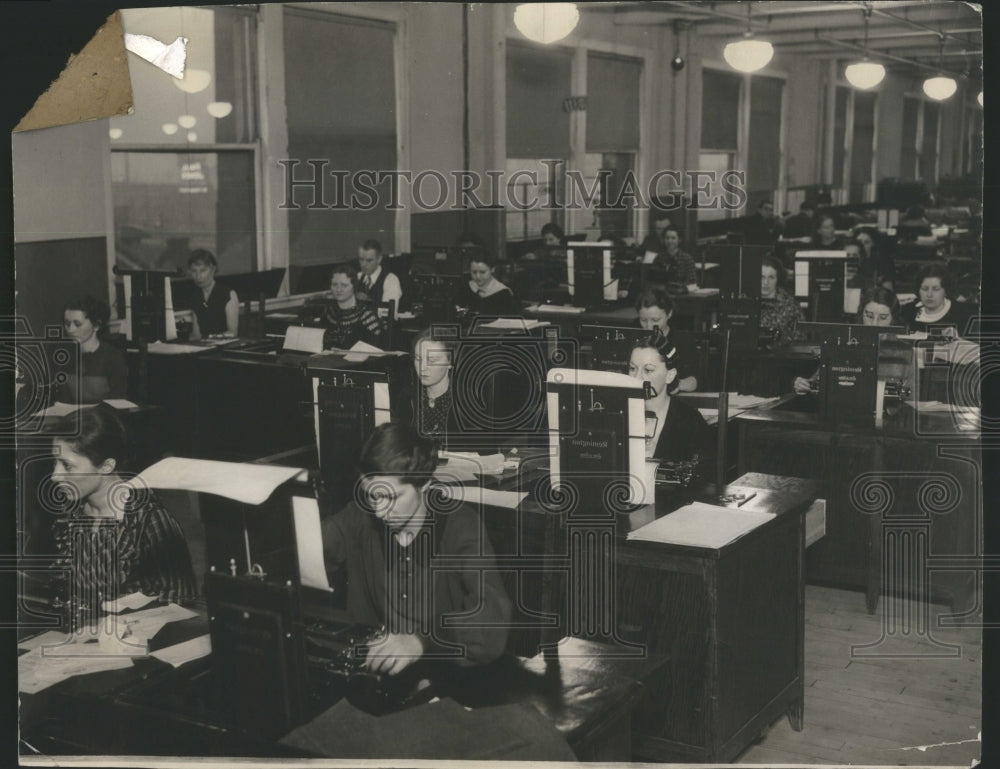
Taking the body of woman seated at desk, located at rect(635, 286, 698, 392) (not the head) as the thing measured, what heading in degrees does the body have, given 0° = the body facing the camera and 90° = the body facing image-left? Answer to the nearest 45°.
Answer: approximately 45°

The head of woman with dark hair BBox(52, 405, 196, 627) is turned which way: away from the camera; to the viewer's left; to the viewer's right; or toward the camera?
to the viewer's left

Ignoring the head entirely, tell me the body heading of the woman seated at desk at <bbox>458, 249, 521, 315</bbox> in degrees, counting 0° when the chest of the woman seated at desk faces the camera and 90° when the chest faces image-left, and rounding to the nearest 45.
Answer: approximately 45°

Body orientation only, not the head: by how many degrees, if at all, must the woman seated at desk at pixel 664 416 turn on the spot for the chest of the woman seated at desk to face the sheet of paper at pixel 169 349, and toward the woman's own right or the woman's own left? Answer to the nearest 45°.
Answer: approximately 90° to the woman's own right

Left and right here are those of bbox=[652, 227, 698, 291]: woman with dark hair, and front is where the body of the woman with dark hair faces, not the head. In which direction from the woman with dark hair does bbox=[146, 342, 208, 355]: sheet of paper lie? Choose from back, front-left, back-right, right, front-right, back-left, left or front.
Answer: front-right

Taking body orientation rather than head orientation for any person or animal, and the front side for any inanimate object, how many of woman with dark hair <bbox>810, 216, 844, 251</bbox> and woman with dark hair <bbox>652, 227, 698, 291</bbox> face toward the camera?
2

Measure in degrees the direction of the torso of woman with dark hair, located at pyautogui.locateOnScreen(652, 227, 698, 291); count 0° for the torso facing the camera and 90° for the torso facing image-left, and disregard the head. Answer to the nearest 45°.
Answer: approximately 0°

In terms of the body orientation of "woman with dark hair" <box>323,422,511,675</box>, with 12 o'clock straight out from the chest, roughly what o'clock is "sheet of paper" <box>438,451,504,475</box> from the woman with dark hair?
The sheet of paper is roughly at 5 o'clock from the woman with dark hair.

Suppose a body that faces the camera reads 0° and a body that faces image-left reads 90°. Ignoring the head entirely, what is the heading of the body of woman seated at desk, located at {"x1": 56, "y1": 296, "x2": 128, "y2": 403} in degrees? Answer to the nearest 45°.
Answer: approximately 45°
